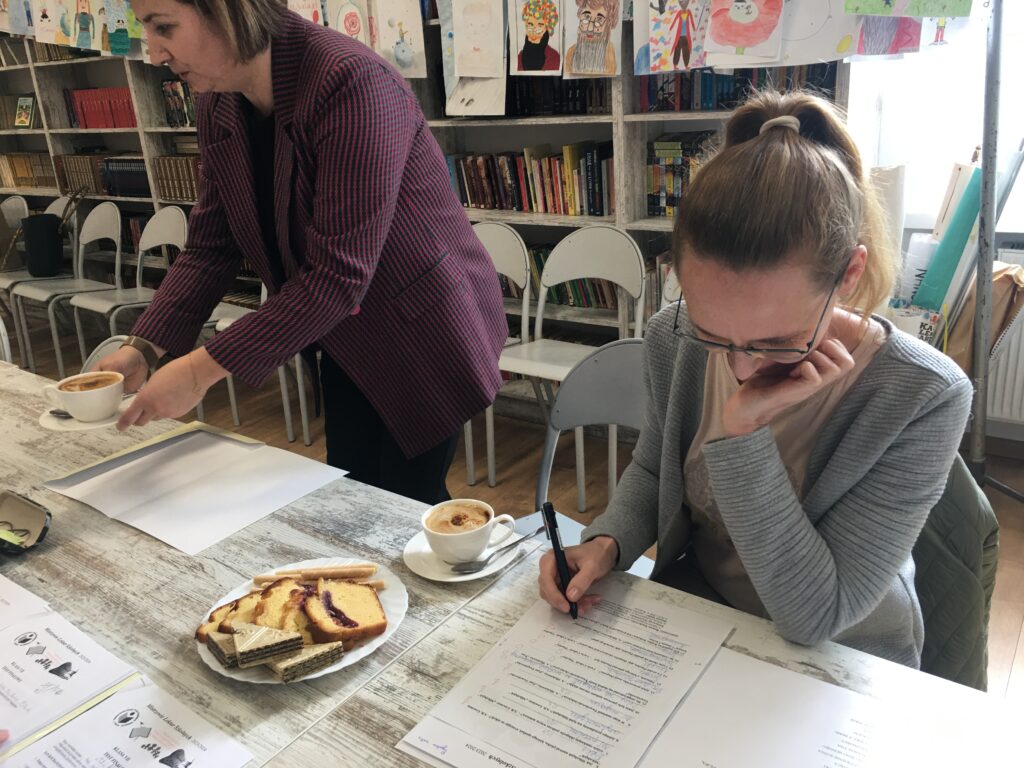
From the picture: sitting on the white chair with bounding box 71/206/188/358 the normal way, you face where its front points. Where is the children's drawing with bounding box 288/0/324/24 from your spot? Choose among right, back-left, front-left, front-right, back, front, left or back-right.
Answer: left

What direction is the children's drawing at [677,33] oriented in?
toward the camera

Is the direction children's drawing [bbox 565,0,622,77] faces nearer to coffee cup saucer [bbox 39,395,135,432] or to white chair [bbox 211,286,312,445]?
the coffee cup saucer

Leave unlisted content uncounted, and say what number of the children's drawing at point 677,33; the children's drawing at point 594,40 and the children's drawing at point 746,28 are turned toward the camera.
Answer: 3

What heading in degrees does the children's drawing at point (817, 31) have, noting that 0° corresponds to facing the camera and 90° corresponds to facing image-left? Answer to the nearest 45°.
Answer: approximately 0°

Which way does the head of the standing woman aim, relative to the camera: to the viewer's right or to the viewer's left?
to the viewer's left

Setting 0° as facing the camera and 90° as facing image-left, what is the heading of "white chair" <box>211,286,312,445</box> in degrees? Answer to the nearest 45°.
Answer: approximately 45°

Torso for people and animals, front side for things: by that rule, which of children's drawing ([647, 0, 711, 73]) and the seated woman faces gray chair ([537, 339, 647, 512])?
the children's drawing

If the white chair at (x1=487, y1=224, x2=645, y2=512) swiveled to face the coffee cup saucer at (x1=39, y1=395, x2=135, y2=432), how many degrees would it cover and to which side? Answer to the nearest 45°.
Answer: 0° — it already faces it

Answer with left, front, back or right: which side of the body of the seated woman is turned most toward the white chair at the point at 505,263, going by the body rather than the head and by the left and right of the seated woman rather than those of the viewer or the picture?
right

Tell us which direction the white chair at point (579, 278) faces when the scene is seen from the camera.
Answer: facing the viewer and to the left of the viewer

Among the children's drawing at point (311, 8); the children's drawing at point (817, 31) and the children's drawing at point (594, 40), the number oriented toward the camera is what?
3

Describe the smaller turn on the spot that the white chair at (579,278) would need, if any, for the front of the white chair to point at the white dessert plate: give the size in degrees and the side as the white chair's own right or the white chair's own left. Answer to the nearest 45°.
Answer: approximately 45° to the white chair's own left

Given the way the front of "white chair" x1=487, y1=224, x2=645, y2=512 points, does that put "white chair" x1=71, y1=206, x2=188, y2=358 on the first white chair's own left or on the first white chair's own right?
on the first white chair's own right
